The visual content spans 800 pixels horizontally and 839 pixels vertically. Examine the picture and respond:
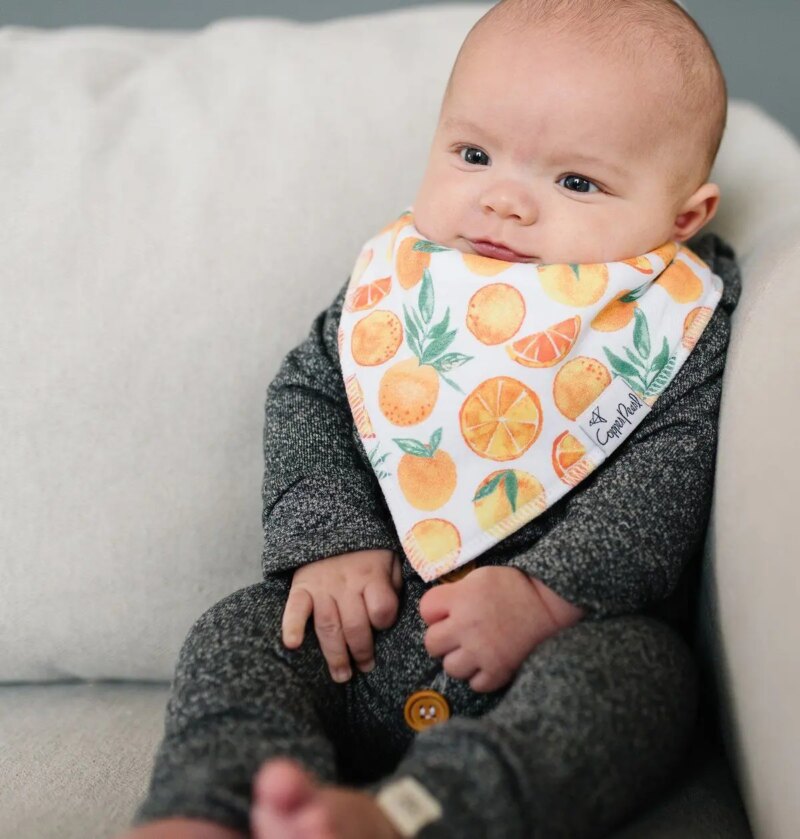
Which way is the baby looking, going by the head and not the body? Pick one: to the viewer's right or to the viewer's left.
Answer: to the viewer's left

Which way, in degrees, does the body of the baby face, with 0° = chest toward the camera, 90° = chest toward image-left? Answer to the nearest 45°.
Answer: approximately 0°

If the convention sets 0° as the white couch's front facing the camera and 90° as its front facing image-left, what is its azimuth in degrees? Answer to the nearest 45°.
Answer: approximately 0°
